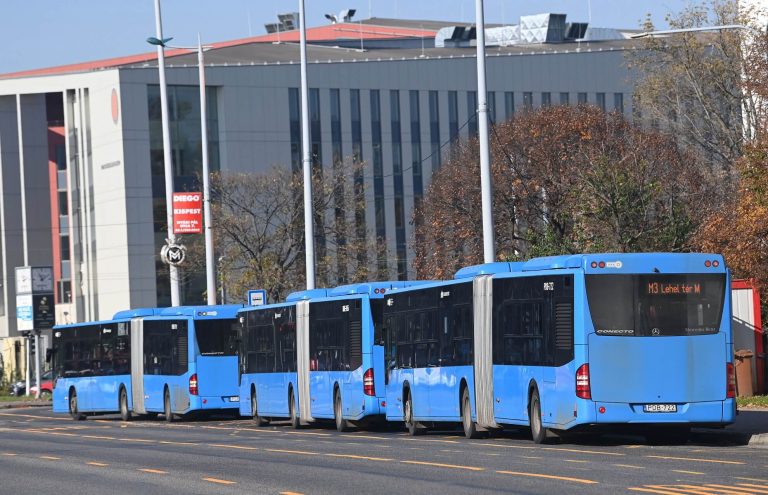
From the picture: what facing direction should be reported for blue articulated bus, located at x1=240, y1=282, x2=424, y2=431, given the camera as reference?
facing away from the viewer and to the left of the viewer

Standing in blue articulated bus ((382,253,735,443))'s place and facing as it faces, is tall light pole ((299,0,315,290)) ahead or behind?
ahead

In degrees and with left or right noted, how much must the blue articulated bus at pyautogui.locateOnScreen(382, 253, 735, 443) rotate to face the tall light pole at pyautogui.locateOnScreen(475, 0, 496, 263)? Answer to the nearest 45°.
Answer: approximately 45° to its right

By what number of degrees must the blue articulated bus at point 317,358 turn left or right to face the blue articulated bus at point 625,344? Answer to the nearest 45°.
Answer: approximately 135° to its left

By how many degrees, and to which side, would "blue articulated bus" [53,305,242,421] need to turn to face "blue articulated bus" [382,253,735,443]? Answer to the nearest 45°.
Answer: approximately 135° to its left

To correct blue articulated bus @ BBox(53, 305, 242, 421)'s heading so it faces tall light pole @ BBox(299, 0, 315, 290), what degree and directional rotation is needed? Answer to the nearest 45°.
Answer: approximately 90° to its right

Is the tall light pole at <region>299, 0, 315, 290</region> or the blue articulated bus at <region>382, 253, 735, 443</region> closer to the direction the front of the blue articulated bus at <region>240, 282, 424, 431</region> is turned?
the tall light pole

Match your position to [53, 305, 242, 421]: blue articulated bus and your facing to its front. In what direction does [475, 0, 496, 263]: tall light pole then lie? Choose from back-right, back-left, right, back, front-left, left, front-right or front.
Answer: back

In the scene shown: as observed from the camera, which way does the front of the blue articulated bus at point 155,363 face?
facing away from the viewer and to the left of the viewer

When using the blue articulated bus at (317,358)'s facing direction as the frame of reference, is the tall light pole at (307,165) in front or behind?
in front

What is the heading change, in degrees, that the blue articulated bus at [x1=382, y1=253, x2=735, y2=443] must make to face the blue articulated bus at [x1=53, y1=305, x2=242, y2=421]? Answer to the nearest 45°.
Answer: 0° — it already faces it

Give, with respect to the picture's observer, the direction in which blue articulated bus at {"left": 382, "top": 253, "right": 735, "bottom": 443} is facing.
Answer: facing away from the viewer and to the left of the viewer
